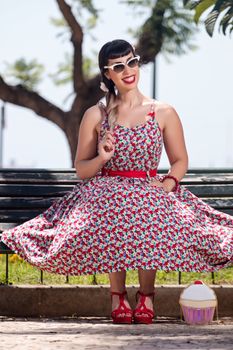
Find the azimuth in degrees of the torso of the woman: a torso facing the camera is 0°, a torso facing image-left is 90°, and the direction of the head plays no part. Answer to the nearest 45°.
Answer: approximately 0°

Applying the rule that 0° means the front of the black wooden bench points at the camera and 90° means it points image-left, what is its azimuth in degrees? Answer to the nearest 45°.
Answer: approximately 0°

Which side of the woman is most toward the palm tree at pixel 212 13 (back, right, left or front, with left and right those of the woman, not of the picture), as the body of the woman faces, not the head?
back
